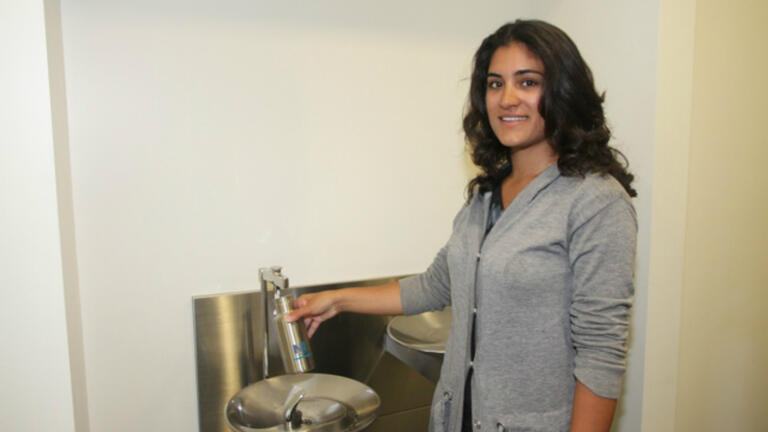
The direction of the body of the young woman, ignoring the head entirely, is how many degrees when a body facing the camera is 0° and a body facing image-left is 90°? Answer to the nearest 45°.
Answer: approximately 45°

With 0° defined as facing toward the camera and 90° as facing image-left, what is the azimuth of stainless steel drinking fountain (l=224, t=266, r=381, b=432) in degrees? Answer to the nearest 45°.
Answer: approximately 0°
